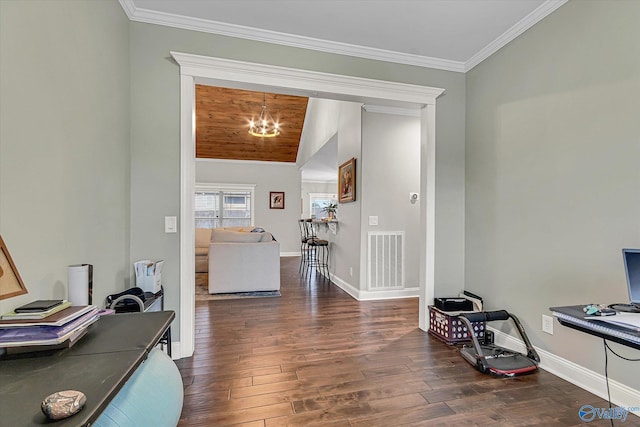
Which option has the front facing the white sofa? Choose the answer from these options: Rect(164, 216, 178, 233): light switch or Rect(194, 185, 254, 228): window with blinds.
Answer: the window with blinds

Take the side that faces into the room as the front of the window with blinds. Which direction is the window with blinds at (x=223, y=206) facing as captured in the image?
toward the camera

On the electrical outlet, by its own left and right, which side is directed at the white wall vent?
right

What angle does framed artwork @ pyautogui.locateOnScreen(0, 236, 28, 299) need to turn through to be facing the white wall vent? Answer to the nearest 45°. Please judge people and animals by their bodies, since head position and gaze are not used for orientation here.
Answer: approximately 45° to its left

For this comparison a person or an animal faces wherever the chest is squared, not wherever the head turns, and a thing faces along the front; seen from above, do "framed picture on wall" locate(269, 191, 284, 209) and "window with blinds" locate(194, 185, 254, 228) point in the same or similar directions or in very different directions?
same or similar directions

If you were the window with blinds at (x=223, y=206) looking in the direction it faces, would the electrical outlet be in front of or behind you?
in front

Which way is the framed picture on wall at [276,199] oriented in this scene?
toward the camera

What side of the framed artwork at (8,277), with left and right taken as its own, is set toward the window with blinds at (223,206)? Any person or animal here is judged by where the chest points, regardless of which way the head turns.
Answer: left

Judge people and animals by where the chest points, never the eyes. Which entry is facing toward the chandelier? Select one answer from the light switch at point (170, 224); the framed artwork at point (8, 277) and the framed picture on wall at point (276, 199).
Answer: the framed picture on wall

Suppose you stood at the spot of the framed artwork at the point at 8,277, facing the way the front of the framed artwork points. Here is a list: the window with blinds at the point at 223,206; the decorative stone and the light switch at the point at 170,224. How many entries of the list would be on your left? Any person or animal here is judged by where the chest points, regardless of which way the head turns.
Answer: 2

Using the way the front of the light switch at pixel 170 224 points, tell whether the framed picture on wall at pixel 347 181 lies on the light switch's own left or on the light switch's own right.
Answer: on the light switch's own left

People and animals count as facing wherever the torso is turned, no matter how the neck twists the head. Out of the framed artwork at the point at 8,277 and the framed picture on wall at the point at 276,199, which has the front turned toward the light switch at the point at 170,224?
the framed picture on wall

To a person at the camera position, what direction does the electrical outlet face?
facing the viewer and to the left of the viewer

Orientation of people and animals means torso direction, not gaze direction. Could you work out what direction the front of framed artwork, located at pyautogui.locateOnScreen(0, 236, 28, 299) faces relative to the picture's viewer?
facing the viewer and to the right of the viewer

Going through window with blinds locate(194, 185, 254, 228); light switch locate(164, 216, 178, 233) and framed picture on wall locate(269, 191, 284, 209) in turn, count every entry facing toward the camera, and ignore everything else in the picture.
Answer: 3

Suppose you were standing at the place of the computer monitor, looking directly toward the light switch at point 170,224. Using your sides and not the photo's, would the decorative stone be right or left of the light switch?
left
